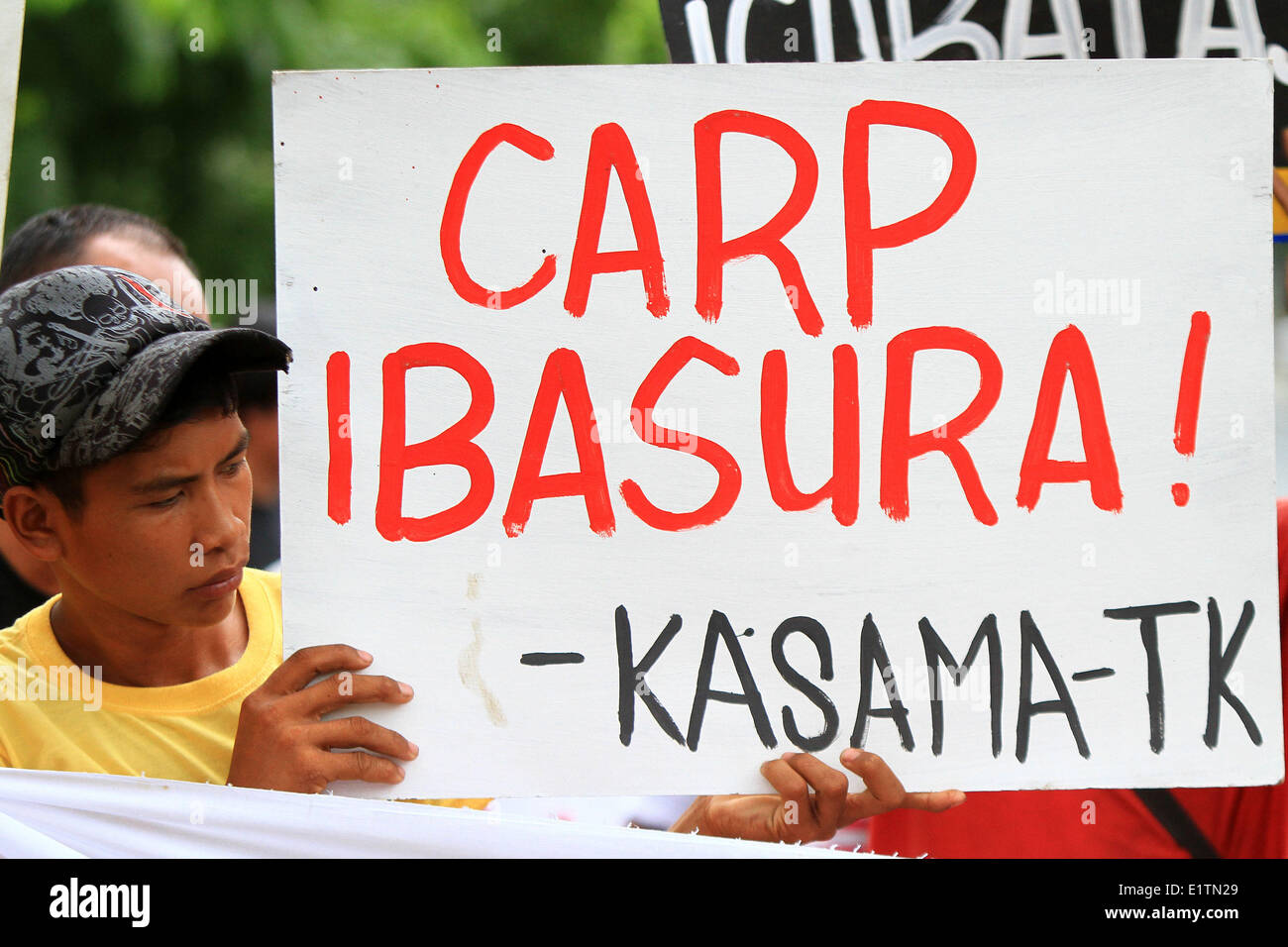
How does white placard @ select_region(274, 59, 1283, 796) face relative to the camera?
toward the camera

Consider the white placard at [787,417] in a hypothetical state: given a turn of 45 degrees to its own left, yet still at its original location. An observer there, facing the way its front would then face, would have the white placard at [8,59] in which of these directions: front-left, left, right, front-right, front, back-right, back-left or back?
back-right

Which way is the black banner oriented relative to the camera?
toward the camera

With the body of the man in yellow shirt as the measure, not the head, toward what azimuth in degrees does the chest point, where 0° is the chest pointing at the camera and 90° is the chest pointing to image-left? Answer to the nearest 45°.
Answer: approximately 315°

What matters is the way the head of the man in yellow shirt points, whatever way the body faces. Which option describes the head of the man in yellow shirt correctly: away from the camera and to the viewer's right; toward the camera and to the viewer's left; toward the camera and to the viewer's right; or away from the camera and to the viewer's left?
toward the camera and to the viewer's right

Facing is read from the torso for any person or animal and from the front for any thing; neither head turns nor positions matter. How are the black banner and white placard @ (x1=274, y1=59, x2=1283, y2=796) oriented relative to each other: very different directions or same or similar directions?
same or similar directions

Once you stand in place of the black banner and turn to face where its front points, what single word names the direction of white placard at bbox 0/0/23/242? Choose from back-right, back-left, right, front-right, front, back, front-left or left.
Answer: front-right

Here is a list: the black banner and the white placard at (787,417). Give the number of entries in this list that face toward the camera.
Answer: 2

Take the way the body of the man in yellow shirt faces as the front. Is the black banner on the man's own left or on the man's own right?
on the man's own left
